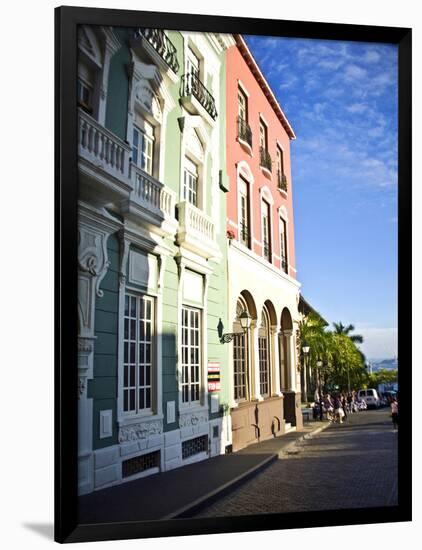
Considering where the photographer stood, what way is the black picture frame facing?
facing the viewer and to the right of the viewer
